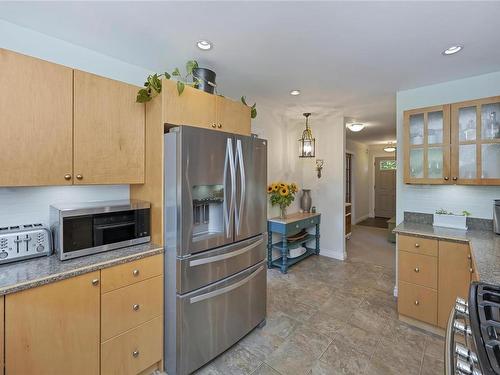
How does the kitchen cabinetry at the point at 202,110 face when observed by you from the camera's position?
facing the viewer and to the right of the viewer

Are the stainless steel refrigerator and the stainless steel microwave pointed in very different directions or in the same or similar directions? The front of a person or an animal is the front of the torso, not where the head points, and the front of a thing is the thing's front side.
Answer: same or similar directions

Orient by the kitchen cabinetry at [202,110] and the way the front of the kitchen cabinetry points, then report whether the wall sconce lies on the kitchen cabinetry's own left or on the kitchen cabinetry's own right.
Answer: on the kitchen cabinetry's own left

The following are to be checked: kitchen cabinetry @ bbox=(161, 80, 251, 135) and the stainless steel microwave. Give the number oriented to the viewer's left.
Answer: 0

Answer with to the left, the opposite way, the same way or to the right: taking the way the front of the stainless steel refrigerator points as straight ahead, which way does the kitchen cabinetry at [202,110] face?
the same way

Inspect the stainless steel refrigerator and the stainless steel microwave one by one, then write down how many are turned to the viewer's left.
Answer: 0

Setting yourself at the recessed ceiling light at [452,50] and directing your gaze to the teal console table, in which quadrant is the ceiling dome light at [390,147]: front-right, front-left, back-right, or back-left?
front-right

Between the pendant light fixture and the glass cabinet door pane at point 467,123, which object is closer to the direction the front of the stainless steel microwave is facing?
the glass cabinet door pane

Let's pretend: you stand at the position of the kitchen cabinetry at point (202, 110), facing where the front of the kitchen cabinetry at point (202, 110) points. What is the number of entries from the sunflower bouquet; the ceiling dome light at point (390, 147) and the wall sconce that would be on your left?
3

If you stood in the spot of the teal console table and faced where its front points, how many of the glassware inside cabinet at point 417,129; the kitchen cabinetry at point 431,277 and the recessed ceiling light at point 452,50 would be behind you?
0

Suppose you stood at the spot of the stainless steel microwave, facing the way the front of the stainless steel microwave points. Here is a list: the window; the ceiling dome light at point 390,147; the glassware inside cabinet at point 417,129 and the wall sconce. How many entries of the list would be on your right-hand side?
0

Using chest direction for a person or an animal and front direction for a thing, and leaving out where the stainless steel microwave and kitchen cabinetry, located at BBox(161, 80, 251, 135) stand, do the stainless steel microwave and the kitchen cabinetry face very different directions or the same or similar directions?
same or similar directions

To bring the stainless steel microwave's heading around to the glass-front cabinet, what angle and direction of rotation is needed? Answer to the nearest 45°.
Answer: approximately 45° to its left

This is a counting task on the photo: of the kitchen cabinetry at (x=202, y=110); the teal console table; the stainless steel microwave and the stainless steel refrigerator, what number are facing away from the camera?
0

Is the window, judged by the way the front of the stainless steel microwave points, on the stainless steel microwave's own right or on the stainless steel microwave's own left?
on the stainless steel microwave's own left

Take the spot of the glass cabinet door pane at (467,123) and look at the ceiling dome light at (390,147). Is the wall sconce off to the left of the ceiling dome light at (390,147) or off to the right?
left

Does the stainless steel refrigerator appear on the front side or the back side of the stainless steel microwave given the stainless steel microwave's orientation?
on the front side

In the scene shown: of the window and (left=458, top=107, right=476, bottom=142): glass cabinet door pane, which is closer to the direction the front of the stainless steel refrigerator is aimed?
the glass cabinet door pane
